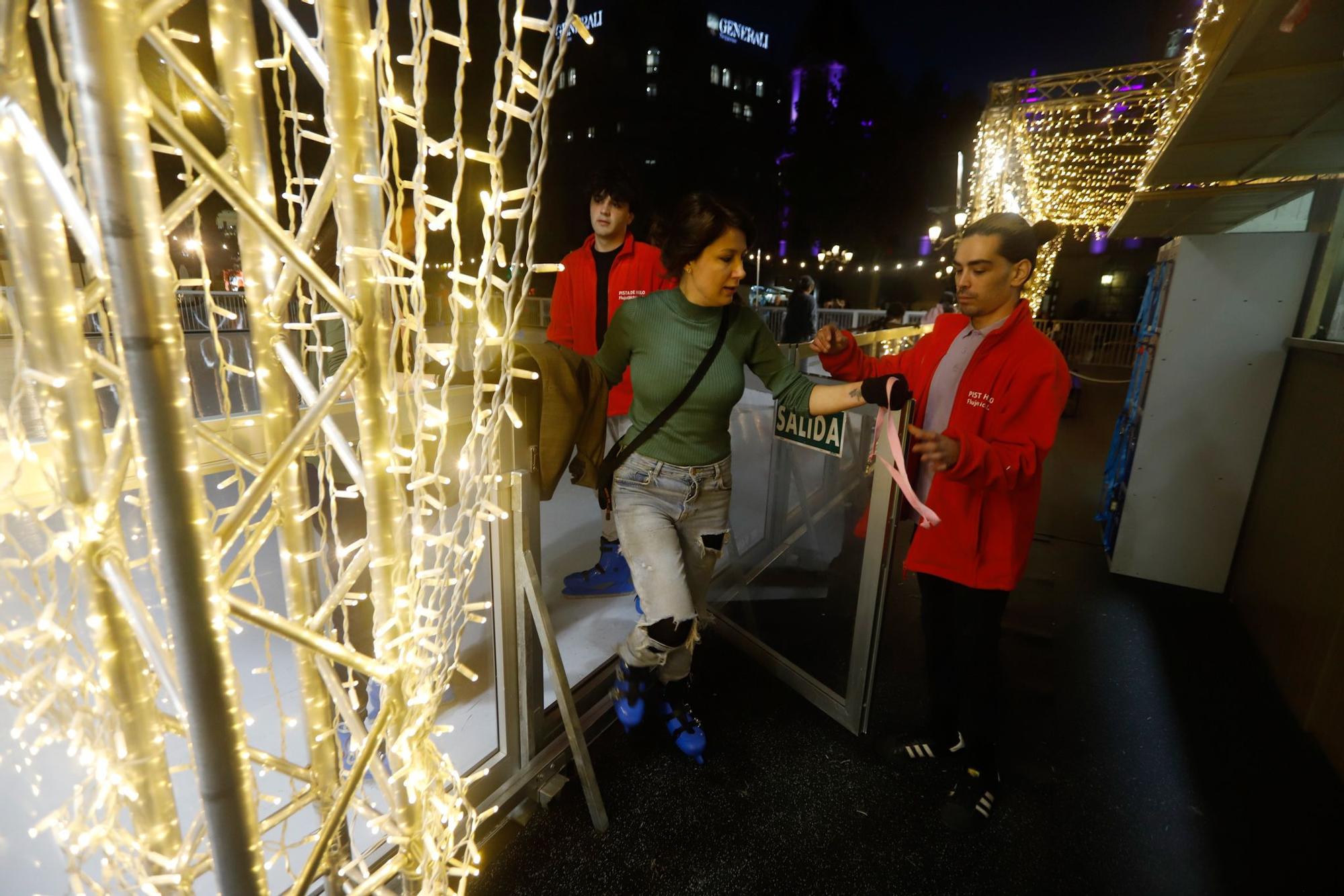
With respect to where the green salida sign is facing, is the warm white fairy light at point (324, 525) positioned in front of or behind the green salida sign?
in front

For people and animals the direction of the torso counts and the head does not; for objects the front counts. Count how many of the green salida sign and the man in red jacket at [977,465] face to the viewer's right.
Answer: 0

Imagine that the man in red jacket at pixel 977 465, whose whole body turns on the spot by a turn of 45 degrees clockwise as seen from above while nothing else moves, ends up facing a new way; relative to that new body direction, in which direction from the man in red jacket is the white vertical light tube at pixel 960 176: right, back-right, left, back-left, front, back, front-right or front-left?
right

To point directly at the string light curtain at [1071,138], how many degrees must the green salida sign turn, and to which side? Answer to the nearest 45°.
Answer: approximately 180°

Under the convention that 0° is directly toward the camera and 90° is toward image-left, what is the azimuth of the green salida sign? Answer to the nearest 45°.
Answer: approximately 45°

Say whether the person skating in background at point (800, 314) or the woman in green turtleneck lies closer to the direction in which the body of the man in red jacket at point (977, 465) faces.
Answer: the woman in green turtleneck

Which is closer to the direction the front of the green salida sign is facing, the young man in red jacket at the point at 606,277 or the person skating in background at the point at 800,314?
the young man in red jacket

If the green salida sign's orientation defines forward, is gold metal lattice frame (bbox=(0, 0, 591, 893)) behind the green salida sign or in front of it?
in front

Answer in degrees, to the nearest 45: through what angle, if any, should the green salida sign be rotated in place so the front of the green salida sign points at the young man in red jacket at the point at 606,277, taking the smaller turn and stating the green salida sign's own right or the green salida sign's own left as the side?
approximately 90° to the green salida sign's own right

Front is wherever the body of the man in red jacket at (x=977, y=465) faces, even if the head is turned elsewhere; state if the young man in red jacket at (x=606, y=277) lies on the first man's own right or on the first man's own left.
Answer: on the first man's own right

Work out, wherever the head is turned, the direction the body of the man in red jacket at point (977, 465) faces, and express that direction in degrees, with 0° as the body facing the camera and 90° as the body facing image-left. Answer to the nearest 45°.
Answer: approximately 45°
